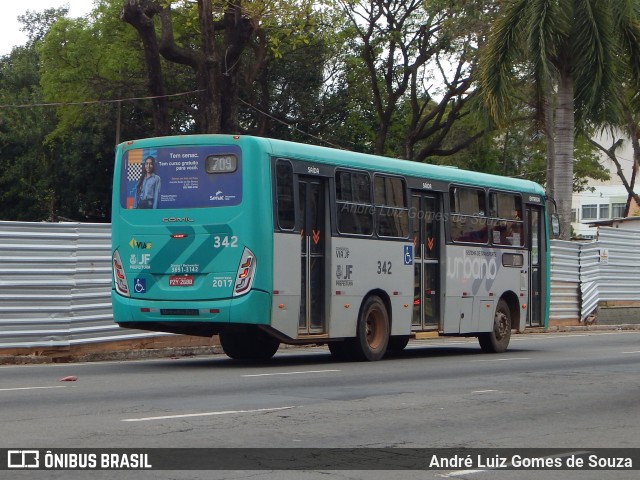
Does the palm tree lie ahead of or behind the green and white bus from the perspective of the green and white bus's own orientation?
ahead

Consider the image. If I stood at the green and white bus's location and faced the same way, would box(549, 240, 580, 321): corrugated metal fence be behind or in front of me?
in front

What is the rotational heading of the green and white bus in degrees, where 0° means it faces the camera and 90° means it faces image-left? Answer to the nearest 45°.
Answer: approximately 225°

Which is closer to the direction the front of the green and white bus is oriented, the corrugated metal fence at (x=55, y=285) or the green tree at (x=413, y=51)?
the green tree

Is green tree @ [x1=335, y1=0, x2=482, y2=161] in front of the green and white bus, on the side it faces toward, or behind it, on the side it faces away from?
in front
